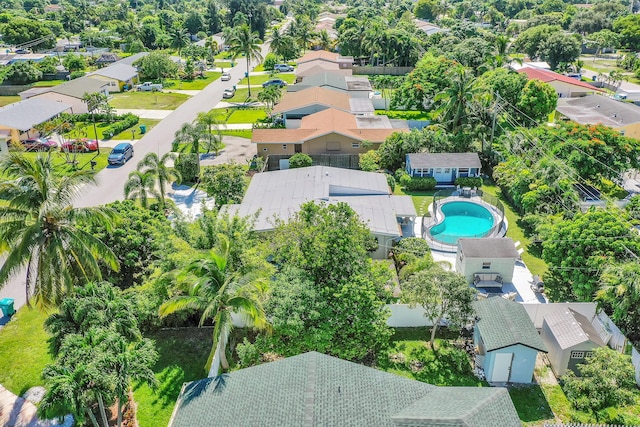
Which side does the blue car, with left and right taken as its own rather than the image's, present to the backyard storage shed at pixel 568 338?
left

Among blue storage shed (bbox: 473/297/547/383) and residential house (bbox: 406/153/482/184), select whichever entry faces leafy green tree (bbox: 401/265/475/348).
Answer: residential house (bbox: 406/153/482/184)

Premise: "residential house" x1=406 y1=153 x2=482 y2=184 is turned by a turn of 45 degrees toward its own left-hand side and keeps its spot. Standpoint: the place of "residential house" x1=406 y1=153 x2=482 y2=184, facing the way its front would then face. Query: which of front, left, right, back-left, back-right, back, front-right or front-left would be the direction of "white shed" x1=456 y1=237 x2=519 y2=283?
front-right

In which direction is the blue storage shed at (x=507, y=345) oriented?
toward the camera

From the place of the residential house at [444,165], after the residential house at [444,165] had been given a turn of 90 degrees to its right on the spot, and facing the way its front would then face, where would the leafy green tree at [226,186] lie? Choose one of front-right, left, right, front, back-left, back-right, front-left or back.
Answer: front-left

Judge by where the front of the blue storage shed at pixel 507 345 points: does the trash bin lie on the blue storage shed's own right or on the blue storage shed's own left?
on the blue storage shed's own right

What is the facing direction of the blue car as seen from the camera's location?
facing the viewer and to the left of the viewer

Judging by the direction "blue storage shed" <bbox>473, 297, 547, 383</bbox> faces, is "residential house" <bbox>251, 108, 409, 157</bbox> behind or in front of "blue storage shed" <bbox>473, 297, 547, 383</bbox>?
behind

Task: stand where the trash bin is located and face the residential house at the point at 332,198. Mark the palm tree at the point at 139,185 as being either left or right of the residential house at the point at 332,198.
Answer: left

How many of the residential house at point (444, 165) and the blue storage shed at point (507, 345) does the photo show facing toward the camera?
2
